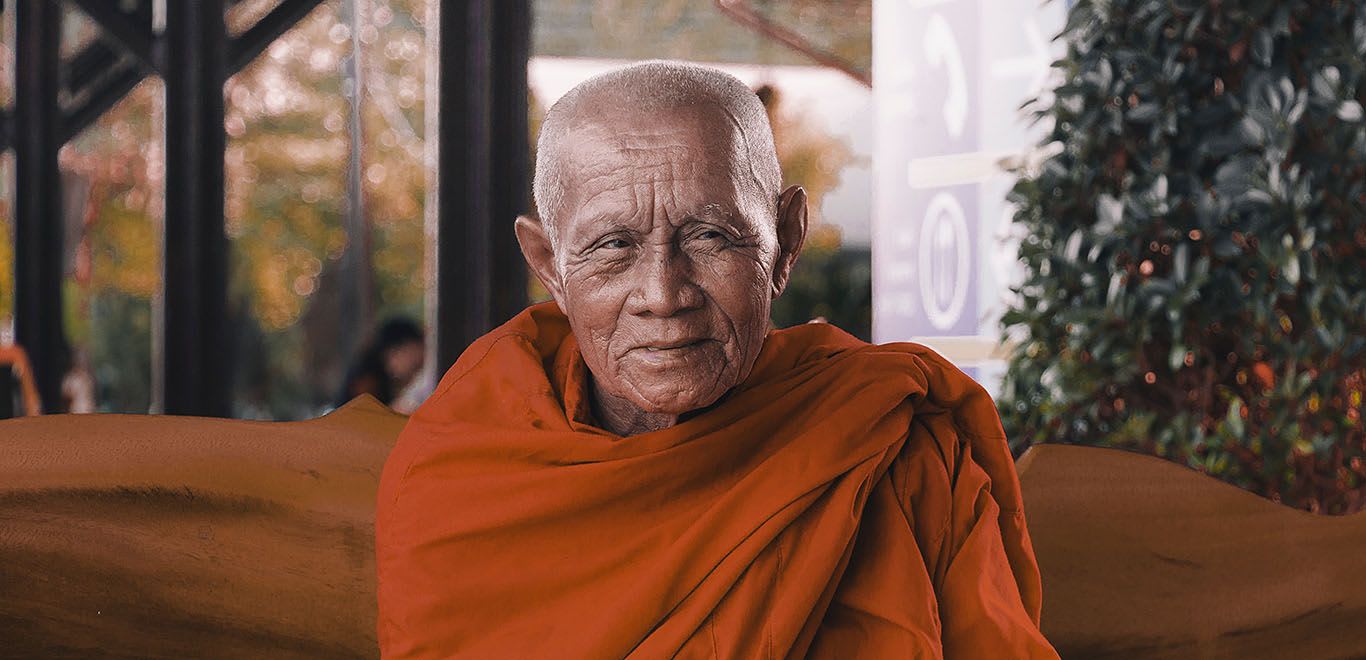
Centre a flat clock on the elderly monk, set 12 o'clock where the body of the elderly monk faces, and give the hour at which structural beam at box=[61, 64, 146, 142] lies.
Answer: The structural beam is roughly at 5 o'clock from the elderly monk.

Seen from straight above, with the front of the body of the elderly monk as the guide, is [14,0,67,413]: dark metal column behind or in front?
behind

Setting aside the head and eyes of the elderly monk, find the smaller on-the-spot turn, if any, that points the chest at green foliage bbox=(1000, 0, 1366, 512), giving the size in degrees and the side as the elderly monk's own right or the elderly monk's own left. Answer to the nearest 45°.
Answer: approximately 135° to the elderly monk's own left

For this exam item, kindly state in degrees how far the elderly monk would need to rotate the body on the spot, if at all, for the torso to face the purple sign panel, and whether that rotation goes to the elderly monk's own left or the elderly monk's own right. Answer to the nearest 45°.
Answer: approximately 180°

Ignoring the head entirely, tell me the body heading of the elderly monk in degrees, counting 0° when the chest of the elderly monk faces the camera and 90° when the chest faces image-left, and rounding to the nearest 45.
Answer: approximately 0°

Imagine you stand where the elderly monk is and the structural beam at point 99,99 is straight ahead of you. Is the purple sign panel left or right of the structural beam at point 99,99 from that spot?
right

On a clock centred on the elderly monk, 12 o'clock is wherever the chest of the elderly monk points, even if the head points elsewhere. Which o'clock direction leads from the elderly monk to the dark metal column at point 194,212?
The dark metal column is roughly at 5 o'clock from the elderly monk.

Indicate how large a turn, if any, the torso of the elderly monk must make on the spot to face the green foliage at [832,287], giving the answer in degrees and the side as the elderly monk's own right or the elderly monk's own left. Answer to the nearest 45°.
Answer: approximately 180°

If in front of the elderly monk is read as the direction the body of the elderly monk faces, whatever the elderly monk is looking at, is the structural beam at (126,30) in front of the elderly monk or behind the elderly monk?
behind

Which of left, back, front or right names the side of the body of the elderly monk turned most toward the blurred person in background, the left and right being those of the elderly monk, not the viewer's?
back
